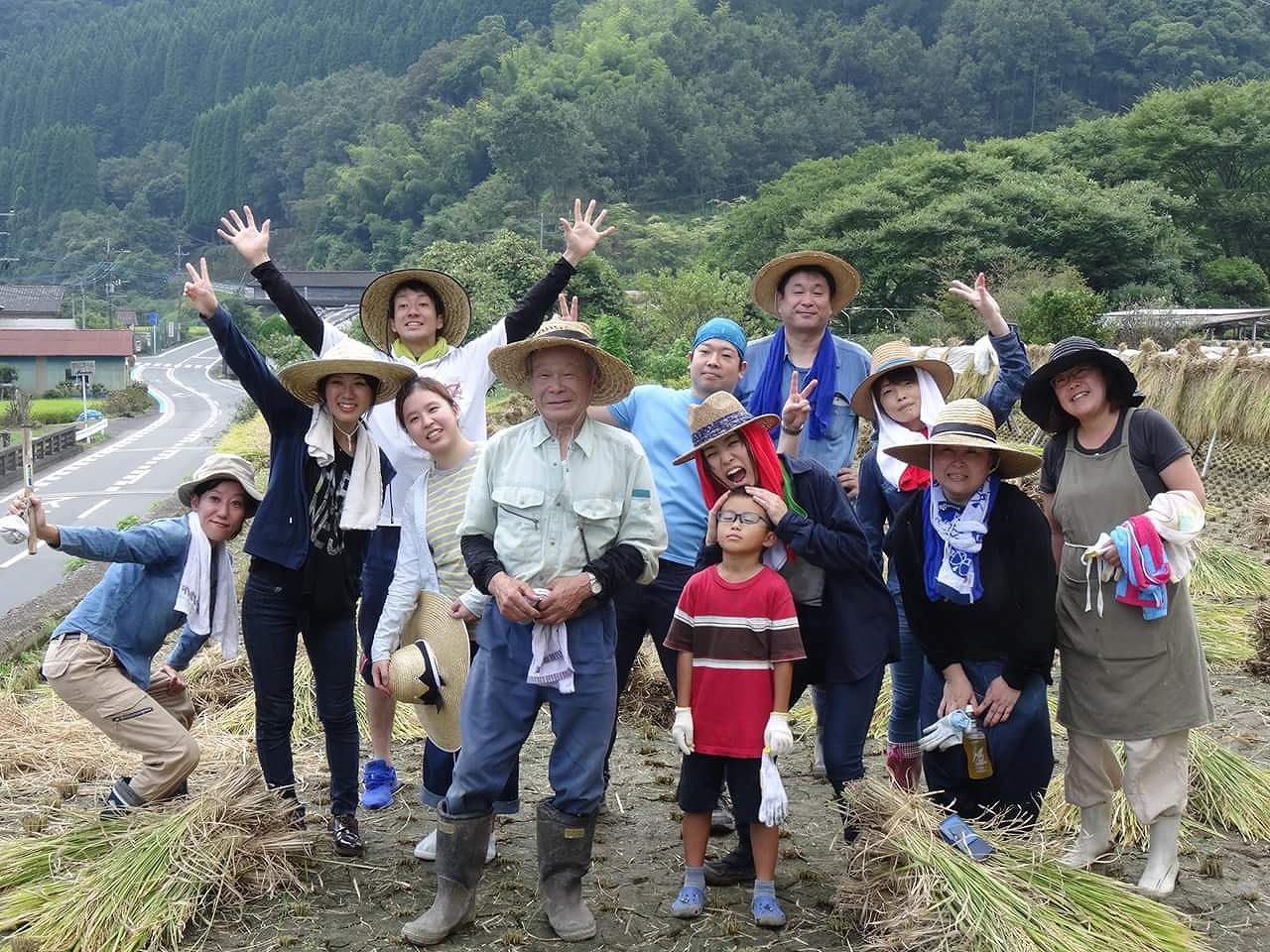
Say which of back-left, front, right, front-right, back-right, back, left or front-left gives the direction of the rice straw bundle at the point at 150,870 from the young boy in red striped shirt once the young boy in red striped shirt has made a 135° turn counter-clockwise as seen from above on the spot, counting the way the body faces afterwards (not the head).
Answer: back-left

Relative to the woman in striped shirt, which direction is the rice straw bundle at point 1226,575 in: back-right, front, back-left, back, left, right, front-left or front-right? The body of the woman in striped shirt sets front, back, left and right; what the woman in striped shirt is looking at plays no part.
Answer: back-left

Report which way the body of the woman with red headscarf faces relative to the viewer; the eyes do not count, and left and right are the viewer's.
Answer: facing the viewer and to the left of the viewer

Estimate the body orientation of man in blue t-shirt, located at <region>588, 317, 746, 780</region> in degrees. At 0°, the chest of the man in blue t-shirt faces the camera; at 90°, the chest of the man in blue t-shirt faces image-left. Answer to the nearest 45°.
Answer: approximately 0°

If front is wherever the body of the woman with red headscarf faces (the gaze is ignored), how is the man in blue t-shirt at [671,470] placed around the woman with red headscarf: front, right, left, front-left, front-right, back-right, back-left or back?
right

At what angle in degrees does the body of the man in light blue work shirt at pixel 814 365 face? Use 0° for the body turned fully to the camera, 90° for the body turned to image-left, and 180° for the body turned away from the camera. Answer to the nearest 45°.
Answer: approximately 0°

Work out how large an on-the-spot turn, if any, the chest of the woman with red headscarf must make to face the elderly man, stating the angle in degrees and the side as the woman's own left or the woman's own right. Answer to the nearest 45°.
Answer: approximately 45° to the woman's own right

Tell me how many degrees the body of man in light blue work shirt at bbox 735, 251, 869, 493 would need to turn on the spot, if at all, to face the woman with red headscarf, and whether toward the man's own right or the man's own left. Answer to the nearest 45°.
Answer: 0° — they already face them
